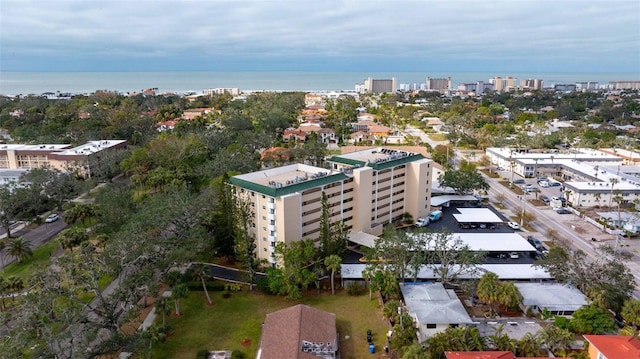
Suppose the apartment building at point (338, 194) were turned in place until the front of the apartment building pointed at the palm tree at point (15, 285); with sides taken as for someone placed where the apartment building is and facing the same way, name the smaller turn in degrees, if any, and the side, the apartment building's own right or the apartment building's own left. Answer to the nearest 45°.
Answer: approximately 90° to the apartment building's own right

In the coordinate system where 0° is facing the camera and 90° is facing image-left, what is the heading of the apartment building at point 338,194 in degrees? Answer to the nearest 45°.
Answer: approximately 315°

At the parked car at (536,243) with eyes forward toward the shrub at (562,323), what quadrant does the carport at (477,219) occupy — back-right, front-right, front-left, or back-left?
back-right

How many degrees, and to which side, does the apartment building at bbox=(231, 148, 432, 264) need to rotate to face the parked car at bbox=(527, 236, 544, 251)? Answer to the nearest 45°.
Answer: approximately 45° to its left

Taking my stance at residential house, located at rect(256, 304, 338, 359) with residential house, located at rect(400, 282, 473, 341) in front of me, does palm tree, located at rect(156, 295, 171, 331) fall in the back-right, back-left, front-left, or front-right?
back-left

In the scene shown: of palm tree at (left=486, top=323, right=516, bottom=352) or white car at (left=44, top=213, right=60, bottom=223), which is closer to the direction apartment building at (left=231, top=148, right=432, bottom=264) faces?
the palm tree

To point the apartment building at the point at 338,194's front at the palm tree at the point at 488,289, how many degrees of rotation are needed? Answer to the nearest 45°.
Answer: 0° — it already faces it

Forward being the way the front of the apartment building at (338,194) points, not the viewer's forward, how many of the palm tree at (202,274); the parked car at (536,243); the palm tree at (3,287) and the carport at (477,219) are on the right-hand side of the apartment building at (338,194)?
2

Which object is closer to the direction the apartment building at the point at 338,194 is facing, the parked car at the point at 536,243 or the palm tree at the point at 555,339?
the palm tree

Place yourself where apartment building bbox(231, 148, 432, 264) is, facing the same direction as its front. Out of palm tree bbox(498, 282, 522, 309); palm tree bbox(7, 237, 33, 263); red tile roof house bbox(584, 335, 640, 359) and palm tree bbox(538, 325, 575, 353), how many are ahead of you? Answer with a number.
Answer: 3

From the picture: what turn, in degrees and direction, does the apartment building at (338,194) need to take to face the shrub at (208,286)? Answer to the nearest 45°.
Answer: approximately 90° to its right

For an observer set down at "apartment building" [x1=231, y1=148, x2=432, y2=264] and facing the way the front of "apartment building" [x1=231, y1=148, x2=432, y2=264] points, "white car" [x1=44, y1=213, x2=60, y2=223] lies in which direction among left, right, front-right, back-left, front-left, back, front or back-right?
back-right

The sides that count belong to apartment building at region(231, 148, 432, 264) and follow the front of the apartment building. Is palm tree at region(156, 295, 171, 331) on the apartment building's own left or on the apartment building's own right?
on the apartment building's own right
